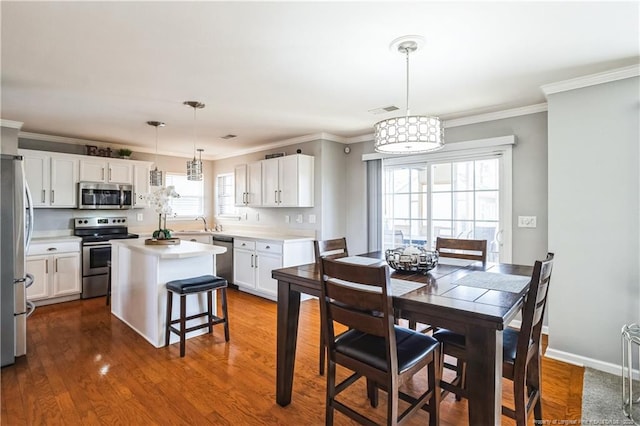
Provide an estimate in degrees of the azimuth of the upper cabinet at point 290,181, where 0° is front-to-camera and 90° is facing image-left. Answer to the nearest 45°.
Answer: approximately 45°

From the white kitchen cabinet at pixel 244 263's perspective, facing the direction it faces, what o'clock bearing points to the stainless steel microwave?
The stainless steel microwave is roughly at 2 o'clock from the white kitchen cabinet.

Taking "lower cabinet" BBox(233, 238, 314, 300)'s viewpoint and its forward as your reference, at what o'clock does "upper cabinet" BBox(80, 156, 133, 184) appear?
The upper cabinet is roughly at 2 o'clock from the lower cabinet.

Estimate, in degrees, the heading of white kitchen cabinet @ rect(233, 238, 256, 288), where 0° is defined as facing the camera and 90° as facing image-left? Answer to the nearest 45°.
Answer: approximately 45°

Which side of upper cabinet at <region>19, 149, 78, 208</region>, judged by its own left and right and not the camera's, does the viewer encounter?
front

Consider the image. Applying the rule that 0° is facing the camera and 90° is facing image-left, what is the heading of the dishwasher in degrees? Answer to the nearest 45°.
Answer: approximately 45°

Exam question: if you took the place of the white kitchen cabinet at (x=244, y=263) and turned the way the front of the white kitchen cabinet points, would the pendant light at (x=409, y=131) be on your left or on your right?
on your left

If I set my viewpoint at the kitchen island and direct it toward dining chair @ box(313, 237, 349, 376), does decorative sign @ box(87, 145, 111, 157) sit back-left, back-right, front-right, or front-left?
back-left

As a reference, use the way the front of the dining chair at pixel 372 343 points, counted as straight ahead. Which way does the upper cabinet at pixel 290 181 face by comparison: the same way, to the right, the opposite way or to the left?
the opposite way

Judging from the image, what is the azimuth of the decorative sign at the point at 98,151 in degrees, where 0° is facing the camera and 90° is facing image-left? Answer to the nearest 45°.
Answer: approximately 0°

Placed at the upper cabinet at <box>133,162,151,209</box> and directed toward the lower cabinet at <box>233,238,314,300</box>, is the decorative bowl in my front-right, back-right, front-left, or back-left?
front-right

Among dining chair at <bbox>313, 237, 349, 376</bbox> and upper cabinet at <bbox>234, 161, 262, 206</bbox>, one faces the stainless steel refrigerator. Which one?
the upper cabinet

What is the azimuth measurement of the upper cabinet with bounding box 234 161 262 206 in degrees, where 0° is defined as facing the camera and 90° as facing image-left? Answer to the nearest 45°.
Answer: approximately 45°

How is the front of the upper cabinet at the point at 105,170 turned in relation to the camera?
facing the viewer

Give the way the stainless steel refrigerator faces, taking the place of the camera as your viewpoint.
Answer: facing to the right of the viewer

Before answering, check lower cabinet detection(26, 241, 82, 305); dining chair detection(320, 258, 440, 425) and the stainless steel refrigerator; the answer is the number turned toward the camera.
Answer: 1

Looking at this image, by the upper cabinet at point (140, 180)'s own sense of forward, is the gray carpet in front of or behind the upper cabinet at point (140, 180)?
in front

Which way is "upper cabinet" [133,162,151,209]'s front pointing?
toward the camera
